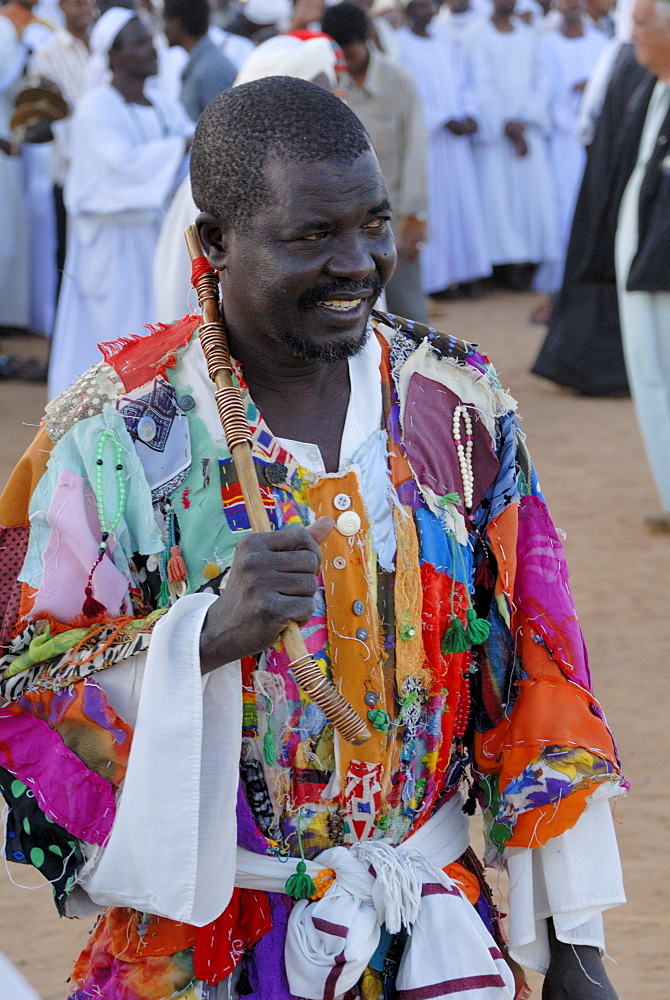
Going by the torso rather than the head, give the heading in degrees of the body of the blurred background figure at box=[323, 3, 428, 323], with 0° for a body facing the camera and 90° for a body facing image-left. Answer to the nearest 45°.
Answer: approximately 45°

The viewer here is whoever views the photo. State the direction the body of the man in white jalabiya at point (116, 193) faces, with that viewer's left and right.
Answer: facing the viewer and to the right of the viewer

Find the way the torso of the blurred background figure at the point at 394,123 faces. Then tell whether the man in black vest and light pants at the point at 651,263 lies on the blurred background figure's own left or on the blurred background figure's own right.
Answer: on the blurred background figure's own left

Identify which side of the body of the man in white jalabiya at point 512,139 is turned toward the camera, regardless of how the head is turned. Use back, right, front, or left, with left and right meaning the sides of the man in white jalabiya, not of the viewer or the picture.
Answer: front
